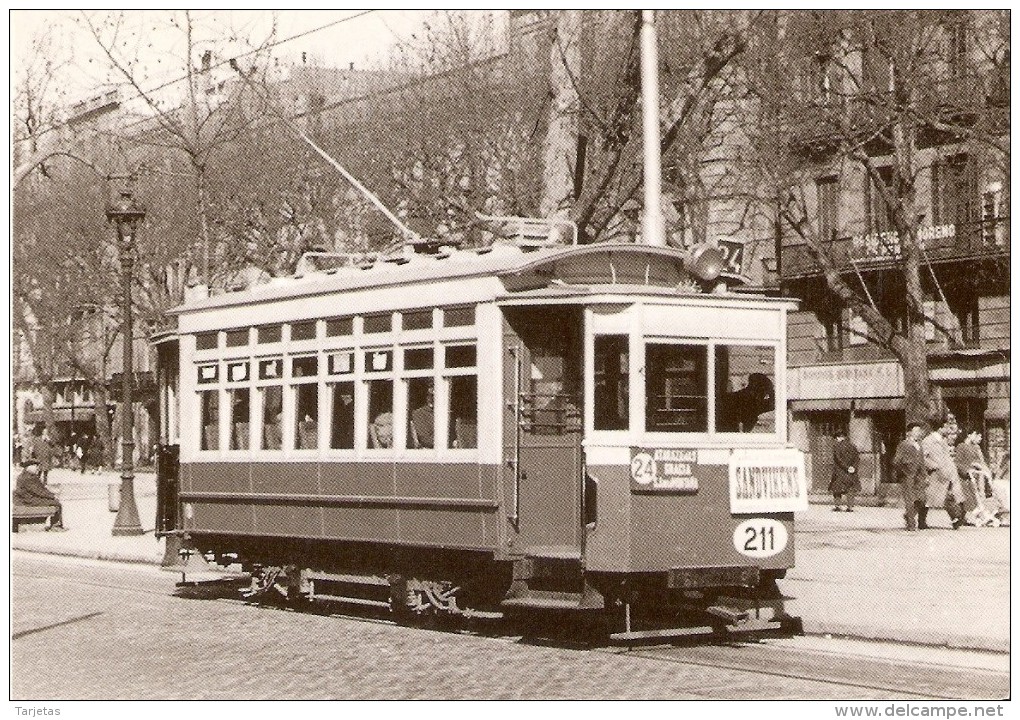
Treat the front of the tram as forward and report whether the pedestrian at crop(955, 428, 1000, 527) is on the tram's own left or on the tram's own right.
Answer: on the tram's own left

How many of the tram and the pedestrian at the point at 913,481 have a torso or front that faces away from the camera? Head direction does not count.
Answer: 0

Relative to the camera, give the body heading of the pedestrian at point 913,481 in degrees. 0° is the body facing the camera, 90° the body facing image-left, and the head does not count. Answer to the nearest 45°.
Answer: approximately 315°

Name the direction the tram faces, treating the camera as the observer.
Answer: facing the viewer and to the right of the viewer

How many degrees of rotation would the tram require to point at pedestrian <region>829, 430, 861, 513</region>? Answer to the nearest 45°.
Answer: approximately 135° to its left

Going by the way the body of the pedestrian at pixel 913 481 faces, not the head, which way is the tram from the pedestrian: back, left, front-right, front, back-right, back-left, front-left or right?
front-right

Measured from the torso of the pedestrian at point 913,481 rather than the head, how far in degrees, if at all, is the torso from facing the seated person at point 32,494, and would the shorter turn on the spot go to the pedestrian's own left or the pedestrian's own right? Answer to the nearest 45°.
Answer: approximately 135° to the pedestrian's own right

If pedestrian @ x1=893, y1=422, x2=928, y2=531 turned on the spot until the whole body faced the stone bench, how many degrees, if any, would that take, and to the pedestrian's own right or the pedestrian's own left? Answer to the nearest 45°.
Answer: approximately 135° to the pedestrian's own right

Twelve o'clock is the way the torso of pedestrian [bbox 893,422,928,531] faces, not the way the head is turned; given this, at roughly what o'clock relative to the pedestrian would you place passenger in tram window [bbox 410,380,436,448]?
The passenger in tram window is roughly at 2 o'clock from the pedestrian.

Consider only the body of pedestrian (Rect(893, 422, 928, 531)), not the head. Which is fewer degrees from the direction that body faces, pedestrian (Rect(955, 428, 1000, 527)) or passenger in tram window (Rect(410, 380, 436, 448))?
the passenger in tram window
